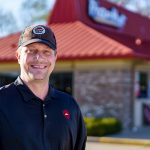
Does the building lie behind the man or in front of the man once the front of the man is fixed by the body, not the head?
behind

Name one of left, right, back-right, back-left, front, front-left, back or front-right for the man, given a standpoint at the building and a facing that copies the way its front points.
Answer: front-right

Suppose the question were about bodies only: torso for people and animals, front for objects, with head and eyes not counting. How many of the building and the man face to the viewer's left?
0

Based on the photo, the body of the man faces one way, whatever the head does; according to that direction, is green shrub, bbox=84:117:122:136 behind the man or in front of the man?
behind

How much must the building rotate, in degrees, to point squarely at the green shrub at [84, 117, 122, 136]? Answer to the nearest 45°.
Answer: approximately 45° to its right
